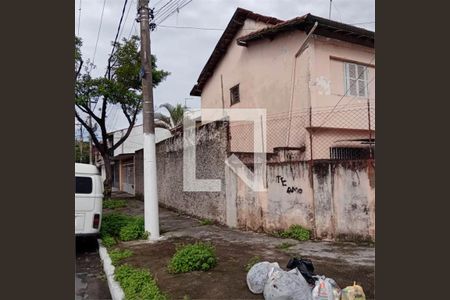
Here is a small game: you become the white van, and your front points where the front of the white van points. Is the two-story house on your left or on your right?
on your right

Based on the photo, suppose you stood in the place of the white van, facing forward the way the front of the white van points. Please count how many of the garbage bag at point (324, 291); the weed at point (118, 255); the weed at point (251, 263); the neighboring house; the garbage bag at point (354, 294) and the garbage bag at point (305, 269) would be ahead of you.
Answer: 1

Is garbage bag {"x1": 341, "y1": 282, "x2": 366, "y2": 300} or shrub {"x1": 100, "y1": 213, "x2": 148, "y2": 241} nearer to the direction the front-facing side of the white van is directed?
the shrub

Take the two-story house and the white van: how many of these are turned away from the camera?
1

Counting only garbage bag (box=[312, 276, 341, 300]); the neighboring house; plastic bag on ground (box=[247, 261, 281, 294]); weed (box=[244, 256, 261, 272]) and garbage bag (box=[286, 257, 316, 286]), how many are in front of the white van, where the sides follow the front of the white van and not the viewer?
1

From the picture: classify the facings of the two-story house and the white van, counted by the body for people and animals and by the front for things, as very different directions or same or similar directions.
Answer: very different directions

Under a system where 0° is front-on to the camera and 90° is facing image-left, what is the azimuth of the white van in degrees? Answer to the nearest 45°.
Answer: approximately 180°

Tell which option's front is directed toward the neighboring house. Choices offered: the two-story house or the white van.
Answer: the white van

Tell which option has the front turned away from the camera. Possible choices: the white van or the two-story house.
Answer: the white van

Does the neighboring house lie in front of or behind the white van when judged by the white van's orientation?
in front
